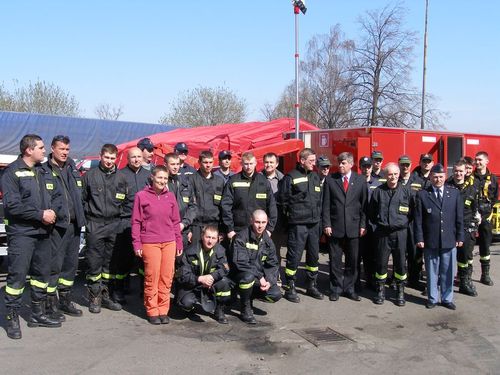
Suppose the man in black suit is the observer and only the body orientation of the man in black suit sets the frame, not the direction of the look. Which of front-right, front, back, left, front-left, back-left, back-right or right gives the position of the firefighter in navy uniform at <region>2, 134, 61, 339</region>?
front-right

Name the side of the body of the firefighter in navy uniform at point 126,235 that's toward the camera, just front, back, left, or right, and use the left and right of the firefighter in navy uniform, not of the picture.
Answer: front

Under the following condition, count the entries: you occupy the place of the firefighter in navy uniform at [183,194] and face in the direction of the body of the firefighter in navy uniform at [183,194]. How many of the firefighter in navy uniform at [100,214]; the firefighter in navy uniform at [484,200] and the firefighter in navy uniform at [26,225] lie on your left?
1

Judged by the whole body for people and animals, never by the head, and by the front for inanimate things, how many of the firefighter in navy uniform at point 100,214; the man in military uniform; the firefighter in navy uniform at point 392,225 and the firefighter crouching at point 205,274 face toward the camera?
4

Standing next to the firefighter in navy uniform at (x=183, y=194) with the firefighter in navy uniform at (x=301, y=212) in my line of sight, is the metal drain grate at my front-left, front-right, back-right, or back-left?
front-right

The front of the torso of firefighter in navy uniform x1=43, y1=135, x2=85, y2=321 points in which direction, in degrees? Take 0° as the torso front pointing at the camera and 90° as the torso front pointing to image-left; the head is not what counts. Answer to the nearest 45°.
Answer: approximately 315°

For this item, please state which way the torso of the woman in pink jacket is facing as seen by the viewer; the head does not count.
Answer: toward the camera

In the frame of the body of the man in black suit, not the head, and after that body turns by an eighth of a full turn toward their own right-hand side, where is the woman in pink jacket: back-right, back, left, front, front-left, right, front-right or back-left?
front

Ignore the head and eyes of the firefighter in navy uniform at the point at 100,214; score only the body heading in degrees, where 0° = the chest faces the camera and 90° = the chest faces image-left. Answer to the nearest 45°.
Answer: approximately 0°

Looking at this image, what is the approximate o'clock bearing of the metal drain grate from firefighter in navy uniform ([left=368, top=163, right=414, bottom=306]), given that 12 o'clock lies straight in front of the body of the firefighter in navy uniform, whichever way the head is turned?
The metal drain grate is roughly at 1 o'clock from the firefighter in navy uniform.

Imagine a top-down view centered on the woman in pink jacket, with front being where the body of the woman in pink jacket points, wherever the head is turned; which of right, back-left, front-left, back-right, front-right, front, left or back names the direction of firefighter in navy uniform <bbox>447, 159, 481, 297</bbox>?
left

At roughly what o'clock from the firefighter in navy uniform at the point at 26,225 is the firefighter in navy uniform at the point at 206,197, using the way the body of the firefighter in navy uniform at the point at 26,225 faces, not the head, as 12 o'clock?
the firefighter in navy uniform at the point at 206,197 is roughly at 10 o'clock from the firefighter in navy uniform at the point at 26,225.

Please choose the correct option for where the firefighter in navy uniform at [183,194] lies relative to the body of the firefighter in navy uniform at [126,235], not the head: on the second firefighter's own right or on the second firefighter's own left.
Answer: on the second firefighter's own left

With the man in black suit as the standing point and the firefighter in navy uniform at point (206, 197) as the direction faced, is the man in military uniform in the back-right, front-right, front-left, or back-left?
back-left

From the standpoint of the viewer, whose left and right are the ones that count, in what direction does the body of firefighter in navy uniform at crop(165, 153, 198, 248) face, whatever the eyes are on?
facing the viewer

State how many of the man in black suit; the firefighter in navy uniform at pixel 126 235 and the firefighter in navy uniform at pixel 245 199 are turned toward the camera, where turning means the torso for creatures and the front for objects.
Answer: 3

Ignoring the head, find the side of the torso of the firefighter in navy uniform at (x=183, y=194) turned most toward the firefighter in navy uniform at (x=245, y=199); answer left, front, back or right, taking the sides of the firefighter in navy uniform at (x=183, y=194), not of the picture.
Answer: left
